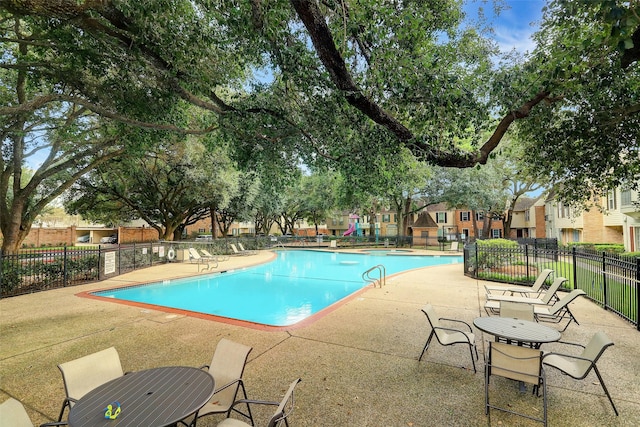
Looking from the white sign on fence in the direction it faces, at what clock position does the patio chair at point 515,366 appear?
The patio chair is roughly at 1 o'clock from the white sign on fence.

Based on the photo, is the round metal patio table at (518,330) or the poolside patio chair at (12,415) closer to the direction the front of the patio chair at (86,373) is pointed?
the round metal patio table

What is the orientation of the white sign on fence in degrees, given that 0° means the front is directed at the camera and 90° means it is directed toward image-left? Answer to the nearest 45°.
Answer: approximately 315°

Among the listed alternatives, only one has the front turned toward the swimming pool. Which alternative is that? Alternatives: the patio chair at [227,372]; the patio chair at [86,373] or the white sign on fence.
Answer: the white sign on fence

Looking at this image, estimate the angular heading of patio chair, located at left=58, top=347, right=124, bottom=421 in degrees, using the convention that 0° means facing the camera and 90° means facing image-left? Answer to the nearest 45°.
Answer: approximately 315°

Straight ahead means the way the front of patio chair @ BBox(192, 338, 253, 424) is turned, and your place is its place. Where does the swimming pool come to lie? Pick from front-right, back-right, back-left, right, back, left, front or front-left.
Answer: back-right

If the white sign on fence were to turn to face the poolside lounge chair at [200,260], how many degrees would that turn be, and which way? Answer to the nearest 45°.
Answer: approximately 90° to its left

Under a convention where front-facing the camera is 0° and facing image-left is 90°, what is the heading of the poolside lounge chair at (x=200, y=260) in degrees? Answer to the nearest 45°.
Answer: approximately 315°

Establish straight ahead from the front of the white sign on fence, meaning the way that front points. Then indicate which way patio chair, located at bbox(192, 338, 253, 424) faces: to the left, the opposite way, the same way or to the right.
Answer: to the right

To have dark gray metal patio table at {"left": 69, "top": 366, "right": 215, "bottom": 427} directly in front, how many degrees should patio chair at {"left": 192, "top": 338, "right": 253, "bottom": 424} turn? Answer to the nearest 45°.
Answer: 0° — it already faces it
